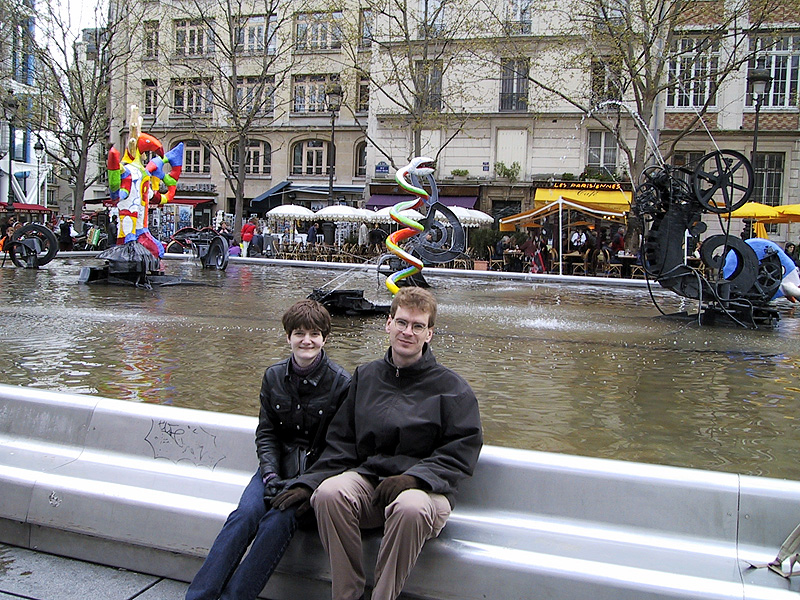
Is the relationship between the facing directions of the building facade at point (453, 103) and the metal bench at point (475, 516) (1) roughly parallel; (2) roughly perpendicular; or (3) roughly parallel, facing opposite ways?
roughly parallel

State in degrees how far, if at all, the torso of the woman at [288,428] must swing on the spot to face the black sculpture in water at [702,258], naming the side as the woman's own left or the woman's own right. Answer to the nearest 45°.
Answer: approximately 135° to the woman's own left

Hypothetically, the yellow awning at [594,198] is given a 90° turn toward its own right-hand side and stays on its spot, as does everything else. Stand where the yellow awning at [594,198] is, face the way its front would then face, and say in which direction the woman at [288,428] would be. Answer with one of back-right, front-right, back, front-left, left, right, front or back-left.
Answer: left

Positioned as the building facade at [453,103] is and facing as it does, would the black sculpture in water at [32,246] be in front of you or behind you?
in front

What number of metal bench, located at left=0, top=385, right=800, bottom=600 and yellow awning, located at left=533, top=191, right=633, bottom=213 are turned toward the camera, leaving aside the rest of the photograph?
2

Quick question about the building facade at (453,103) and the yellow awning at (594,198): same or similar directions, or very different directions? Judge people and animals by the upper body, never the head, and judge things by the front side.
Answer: same or similar directions

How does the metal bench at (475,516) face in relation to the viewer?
toward the camera

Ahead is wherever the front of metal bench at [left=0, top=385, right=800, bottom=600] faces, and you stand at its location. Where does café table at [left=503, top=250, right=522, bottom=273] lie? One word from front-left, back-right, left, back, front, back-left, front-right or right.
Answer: back

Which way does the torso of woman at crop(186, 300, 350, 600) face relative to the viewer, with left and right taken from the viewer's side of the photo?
facing the viewer

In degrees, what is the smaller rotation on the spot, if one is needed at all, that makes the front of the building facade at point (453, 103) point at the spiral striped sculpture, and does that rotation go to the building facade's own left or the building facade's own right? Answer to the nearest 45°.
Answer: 0° — it already faces it

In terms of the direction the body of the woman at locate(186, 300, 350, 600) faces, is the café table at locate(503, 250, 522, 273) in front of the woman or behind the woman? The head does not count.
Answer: behind

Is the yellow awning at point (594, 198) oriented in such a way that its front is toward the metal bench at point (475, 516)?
yes

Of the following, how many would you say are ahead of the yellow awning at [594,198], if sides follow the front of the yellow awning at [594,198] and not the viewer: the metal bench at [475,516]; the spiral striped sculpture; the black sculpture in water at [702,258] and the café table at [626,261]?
4

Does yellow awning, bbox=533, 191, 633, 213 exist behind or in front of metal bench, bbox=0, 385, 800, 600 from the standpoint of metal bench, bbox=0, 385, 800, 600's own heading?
behind
